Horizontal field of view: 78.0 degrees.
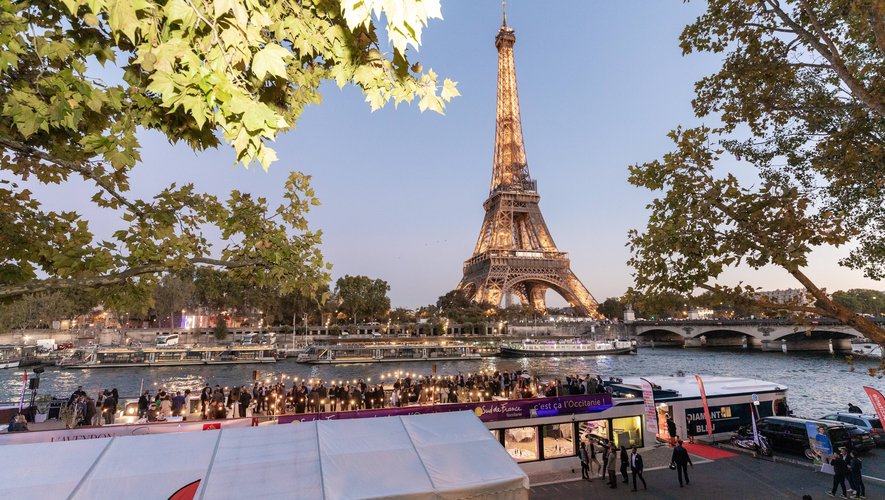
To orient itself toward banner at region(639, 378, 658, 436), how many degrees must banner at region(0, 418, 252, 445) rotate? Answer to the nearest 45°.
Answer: approximately 90° to its left

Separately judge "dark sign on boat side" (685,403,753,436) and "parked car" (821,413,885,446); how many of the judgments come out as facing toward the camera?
1

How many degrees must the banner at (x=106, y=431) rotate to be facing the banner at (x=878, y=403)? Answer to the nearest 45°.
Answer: approximately 45° to its left

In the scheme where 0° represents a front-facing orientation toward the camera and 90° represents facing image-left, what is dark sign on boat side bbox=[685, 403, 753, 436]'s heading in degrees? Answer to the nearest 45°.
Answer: approximately 0°

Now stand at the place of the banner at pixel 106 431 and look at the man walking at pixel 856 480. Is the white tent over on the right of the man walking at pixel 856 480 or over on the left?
right

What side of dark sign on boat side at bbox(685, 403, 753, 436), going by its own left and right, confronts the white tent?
right

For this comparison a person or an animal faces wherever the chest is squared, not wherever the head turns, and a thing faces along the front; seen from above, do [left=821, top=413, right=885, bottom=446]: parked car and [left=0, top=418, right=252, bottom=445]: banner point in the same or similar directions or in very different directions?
very different directions

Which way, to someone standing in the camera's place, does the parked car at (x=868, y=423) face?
facing away from the viewer and to the left of the viewer
